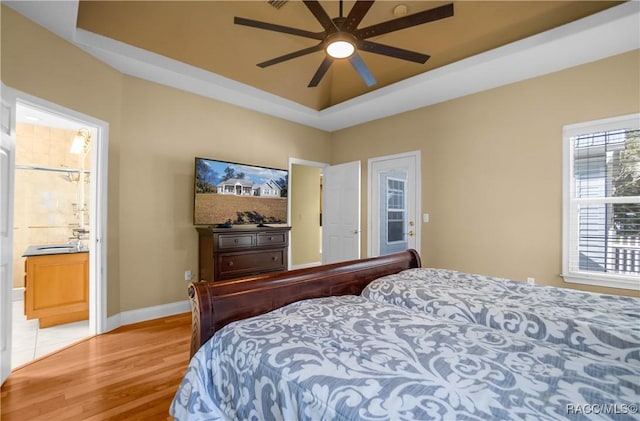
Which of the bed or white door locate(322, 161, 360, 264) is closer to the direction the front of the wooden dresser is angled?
the bed

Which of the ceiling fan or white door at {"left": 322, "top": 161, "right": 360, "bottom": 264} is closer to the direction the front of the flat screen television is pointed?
the ceiling fan

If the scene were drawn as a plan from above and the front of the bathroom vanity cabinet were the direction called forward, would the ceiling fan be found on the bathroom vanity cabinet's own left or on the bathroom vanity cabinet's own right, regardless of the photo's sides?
on the bathroom vanity cabinet's own left

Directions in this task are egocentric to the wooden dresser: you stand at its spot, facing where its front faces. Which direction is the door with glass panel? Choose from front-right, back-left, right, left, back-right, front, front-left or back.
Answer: front-left

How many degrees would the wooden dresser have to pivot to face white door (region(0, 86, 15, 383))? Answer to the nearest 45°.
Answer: approximately 90° to its right

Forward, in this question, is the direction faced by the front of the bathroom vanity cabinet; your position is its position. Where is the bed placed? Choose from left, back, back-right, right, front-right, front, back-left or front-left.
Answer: left

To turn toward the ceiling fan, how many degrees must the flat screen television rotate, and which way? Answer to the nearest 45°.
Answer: approximately 45° to its right

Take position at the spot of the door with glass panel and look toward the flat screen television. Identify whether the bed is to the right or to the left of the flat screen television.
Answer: left

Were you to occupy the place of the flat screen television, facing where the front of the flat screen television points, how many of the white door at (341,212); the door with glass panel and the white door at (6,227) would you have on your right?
1

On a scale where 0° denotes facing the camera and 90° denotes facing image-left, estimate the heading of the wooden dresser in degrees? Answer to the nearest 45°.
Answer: approximately 315°

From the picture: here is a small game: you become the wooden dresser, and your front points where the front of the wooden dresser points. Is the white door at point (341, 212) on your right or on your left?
on your left

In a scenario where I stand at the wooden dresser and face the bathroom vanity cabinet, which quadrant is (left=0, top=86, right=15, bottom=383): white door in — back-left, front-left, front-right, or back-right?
front-left

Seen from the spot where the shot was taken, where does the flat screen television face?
facing the viewer and to the right of the viewer
